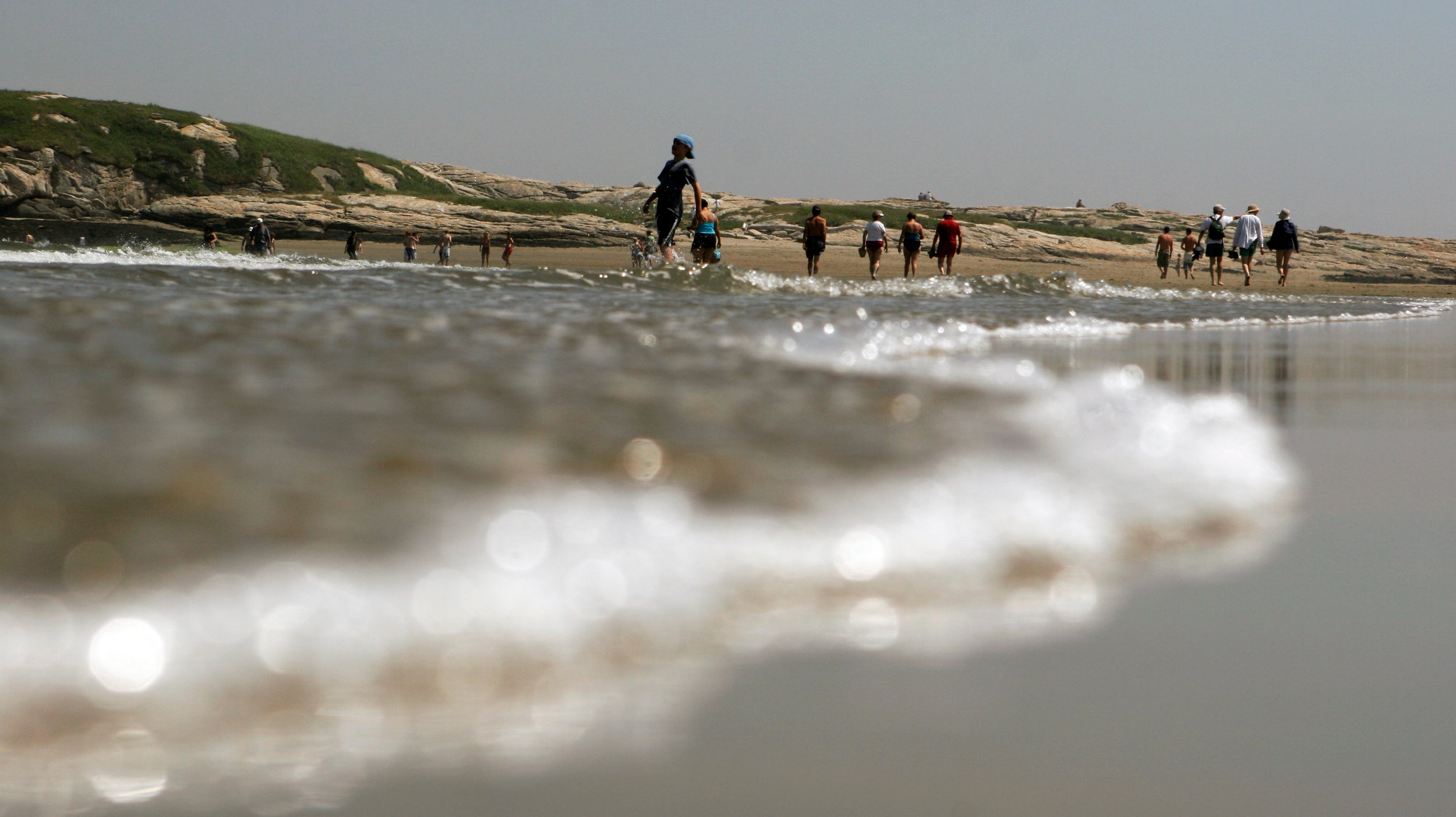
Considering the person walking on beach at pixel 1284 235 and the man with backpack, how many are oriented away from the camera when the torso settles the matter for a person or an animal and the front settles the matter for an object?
2

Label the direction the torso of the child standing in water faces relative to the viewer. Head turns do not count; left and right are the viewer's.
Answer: facing away from the viewer

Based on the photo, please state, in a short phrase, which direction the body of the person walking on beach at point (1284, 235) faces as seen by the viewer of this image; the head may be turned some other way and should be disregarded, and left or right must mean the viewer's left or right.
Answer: facing away from the viewer

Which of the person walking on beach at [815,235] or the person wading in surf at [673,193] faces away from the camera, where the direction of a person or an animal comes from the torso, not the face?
the person walking on beach

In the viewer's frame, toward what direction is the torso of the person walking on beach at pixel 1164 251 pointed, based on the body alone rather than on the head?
away from the camera

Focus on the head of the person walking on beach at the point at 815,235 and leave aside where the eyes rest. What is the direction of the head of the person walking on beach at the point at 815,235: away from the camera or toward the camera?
away from the camera

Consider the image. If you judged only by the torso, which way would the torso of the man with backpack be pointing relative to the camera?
away from the camera

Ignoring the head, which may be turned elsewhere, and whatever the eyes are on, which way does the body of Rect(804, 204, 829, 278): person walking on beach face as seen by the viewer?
away from the camera
